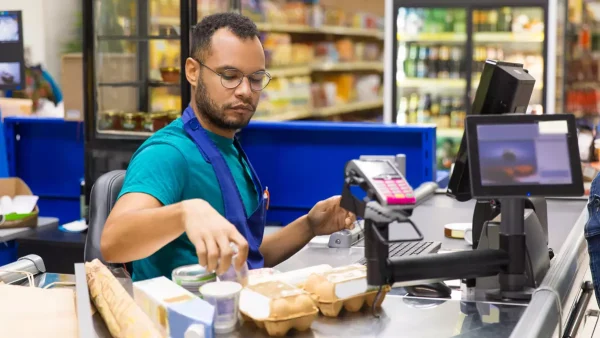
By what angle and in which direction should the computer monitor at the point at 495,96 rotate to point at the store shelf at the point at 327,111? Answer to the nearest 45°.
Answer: approximately 45° to its right

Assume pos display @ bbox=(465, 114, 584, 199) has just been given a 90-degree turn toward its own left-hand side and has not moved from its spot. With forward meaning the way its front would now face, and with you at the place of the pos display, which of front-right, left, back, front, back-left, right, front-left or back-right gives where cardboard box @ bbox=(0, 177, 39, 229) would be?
back-left

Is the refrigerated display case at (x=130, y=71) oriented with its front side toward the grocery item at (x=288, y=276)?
yes

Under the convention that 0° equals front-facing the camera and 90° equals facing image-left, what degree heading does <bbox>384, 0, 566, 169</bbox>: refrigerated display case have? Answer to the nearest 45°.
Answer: approximately 0°

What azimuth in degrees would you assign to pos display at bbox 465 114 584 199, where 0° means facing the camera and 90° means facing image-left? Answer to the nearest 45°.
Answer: approximately 0°

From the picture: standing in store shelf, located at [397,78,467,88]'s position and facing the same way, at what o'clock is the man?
The man is roughly at 12 o'clock from the store shelf.

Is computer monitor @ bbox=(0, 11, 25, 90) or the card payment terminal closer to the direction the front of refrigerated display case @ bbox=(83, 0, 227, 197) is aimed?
the card payment terminal
